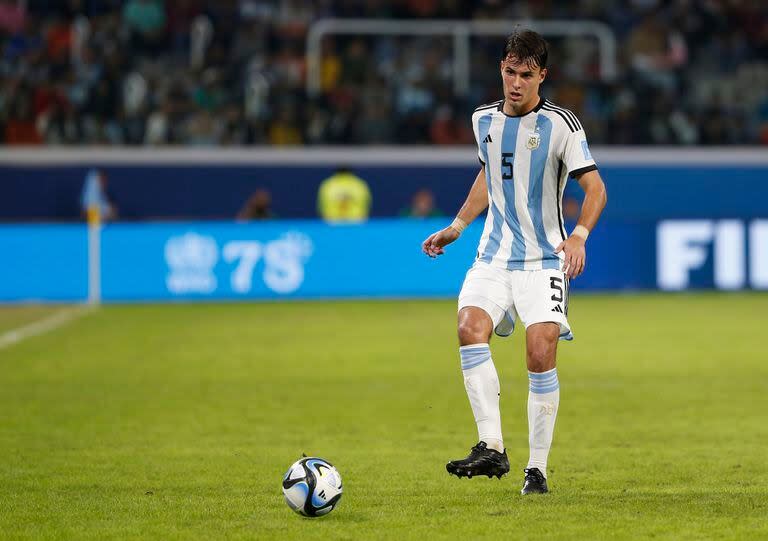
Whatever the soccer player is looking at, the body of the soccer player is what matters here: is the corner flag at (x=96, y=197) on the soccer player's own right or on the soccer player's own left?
on the soccer player's own right

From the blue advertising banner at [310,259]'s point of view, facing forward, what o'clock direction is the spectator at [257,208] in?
The spectator is roughly at 5 o'clock from the blue advertising banner.

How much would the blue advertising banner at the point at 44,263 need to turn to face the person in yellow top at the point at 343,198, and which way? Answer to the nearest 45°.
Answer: approximately 90° to its left

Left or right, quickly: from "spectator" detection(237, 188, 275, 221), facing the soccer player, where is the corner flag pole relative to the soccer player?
right

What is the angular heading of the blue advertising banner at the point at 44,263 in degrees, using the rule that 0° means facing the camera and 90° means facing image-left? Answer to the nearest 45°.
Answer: approximately 0°

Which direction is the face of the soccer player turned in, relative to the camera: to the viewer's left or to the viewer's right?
to the viewer's left

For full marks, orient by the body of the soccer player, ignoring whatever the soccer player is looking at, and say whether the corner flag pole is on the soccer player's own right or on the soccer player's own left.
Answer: on the soccer player's own right

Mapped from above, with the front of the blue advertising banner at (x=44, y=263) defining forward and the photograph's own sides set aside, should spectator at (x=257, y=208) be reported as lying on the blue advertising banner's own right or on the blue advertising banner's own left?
on the blue advertising banner's own left

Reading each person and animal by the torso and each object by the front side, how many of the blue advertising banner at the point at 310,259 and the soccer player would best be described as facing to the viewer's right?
0

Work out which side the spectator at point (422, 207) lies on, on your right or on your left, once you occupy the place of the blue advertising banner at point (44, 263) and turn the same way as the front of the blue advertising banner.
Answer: on your left

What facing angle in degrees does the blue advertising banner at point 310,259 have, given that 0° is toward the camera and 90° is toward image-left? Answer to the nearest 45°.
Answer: approximately 0°

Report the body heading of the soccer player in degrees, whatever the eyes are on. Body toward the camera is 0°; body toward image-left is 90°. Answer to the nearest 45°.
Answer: approximately 45°

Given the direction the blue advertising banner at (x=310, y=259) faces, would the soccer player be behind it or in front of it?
in front
